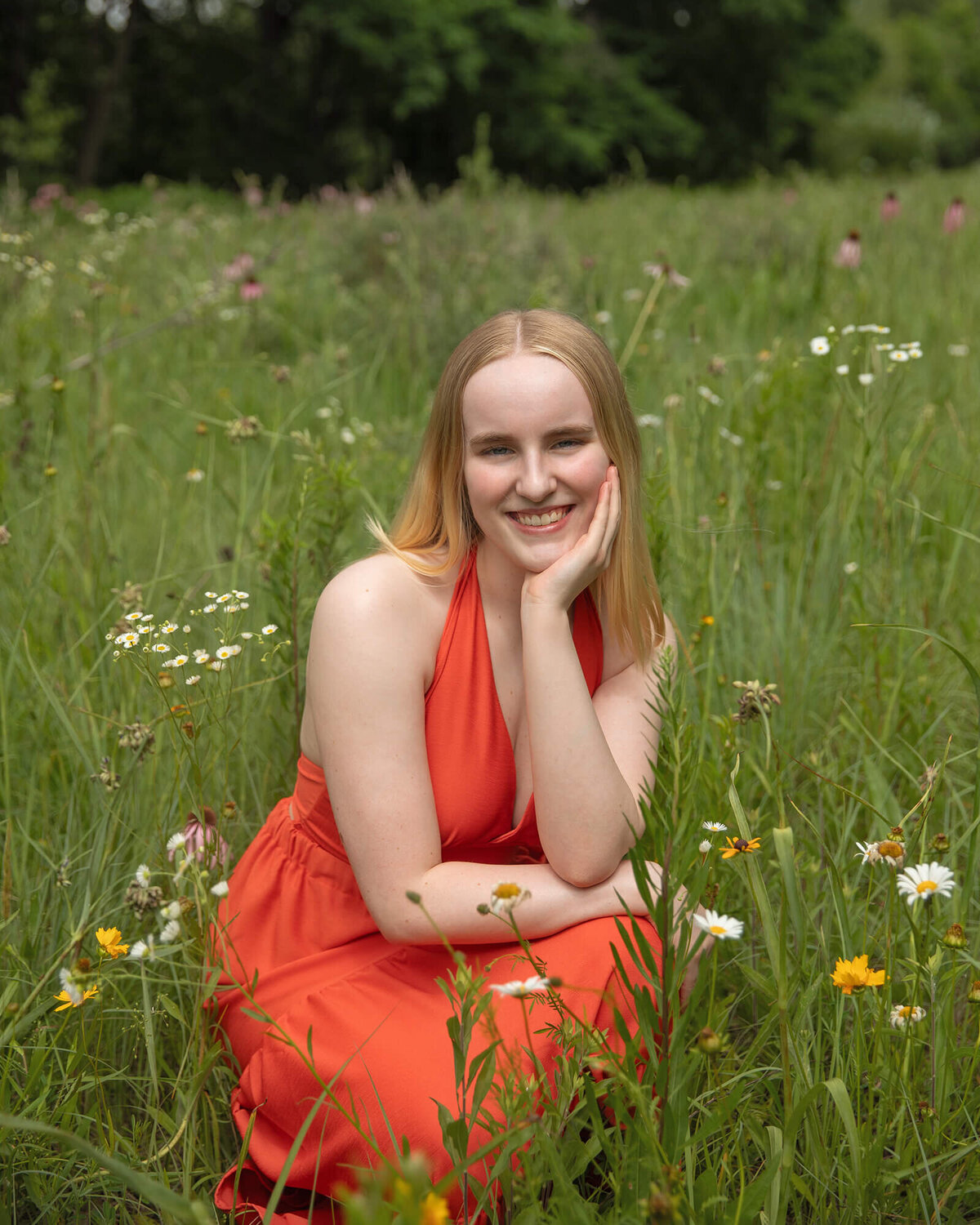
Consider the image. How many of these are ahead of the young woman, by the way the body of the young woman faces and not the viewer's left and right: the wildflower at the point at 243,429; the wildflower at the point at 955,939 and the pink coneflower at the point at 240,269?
1

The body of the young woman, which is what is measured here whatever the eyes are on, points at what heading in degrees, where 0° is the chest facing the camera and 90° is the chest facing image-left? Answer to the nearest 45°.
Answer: approximately 315°

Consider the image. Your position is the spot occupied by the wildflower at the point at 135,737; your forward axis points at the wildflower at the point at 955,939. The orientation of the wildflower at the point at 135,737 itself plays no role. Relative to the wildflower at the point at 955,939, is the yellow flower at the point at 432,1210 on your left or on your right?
right

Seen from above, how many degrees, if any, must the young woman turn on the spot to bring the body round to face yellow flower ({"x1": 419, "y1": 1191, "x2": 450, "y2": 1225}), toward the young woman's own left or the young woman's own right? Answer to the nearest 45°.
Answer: approximately 45° to the young woman's own right

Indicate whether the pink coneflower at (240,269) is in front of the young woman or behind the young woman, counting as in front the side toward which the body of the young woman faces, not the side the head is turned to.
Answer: behind

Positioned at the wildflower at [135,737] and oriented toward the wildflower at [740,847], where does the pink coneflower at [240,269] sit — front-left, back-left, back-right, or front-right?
back-left

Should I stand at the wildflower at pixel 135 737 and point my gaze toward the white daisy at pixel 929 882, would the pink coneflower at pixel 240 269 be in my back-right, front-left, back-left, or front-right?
back-left
